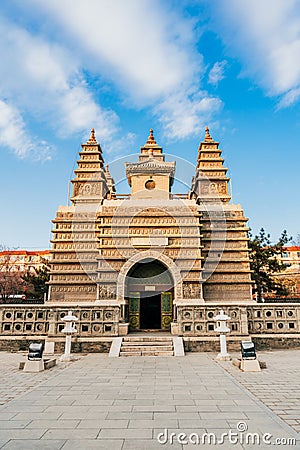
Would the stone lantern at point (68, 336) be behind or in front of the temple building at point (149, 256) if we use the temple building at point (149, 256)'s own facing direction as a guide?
in front

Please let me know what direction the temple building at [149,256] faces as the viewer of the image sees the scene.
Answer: facing the viewer
